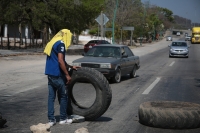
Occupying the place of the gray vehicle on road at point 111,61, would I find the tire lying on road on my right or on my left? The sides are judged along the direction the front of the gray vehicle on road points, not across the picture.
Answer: on my left

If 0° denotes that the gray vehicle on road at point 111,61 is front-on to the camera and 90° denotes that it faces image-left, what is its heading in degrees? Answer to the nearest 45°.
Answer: approximately 45°
